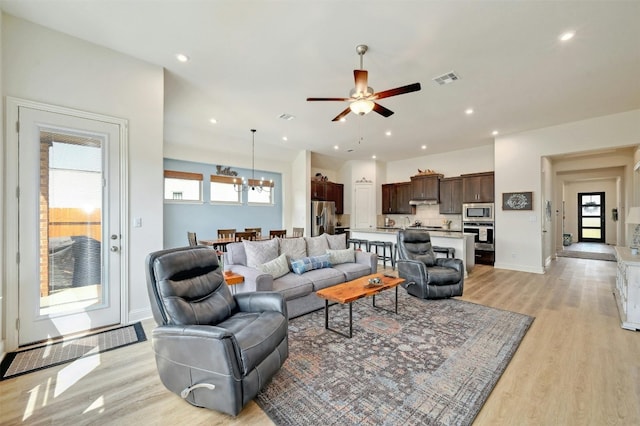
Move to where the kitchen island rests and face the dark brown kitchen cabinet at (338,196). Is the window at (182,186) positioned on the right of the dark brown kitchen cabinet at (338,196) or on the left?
left

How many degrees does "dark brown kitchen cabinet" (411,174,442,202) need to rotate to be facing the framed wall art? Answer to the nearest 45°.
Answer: approximately 45° to its left

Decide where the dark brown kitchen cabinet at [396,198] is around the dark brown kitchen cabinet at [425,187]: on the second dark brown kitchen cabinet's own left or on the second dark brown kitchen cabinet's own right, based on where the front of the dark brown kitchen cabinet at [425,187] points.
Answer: on the second dark brown kitchen cabinet's own right

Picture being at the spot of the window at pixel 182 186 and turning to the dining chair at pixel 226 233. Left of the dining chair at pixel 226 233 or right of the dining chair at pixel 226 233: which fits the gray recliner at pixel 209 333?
right

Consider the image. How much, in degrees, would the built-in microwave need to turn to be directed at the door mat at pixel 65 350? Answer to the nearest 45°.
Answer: approximately 45° to its right

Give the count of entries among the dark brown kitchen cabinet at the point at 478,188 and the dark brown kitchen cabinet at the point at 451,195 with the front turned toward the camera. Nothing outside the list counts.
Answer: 2

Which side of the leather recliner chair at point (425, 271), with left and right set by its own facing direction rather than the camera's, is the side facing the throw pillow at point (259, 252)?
right

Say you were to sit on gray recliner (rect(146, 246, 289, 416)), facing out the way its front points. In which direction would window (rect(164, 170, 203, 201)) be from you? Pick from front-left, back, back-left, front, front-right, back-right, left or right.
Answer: back-left

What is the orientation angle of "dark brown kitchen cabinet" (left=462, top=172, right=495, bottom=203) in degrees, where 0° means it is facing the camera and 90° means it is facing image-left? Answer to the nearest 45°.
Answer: approximately 0°

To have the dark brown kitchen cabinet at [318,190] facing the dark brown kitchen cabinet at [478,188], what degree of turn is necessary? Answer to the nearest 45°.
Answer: approximately 45° to its left
